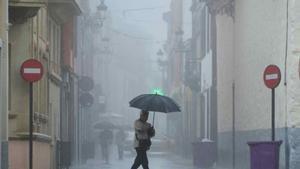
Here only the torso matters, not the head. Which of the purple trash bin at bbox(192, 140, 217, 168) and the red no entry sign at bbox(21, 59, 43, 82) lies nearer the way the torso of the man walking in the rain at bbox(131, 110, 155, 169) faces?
the purple trash bin

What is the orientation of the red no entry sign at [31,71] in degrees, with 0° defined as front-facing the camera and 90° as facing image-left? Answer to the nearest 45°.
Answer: approximately 0°

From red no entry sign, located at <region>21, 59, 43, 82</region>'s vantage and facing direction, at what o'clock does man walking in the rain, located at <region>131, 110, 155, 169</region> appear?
The man walking in the rain is roughly at 8 o'clock from the red no entry sign.

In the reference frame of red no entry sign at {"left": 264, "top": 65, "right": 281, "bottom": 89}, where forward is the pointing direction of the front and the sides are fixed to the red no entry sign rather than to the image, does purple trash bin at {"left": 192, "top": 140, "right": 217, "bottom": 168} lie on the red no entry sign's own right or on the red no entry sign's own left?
on the red no entry sign's own right

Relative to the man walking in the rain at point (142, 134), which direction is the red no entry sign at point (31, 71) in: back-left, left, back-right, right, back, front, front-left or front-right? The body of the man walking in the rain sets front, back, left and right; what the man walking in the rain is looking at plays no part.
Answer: back-right
